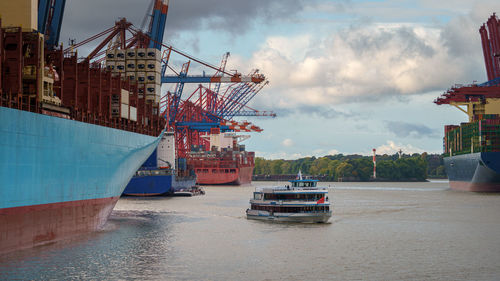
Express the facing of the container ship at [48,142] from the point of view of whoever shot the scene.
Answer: facing away from the viewer and to the right of the viewer
